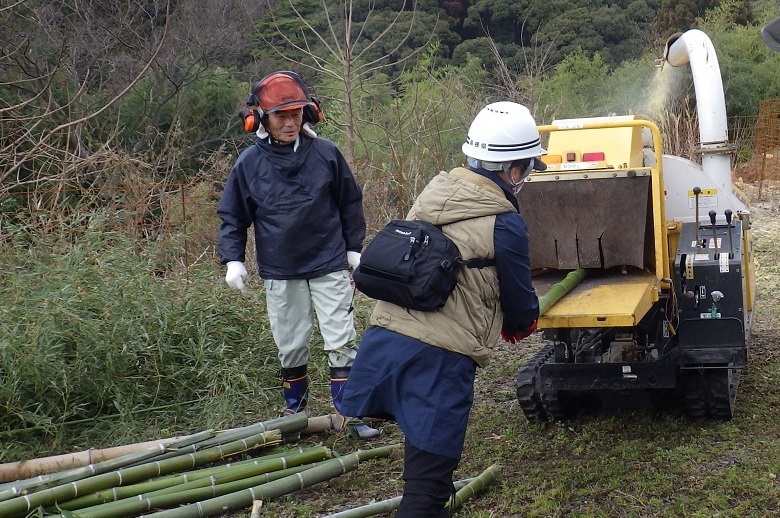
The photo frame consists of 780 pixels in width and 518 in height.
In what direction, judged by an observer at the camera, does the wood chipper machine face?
facing the viewer

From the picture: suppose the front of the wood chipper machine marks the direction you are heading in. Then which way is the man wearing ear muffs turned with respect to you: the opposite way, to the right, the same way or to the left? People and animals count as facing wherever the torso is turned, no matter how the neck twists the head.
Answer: the same way

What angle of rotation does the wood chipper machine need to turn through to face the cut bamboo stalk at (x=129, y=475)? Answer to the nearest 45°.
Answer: approximately 45° to its right

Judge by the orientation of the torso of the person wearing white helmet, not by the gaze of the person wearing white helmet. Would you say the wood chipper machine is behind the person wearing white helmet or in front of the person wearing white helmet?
in front

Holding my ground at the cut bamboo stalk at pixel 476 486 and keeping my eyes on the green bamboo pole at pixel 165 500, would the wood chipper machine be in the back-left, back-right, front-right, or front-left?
back-right

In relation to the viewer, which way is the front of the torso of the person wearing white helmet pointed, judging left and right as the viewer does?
facing away from the viewer and to the right of the viewer

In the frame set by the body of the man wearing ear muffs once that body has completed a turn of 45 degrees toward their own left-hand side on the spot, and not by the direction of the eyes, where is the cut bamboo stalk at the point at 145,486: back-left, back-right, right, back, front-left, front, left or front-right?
right

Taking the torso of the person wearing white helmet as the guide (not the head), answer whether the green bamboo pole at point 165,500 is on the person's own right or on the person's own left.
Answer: on the person's own left

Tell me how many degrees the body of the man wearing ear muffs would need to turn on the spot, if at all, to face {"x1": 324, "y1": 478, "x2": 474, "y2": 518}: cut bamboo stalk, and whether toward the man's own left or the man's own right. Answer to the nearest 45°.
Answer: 0° — they already face it

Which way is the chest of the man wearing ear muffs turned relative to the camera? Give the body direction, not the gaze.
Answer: toward the camera

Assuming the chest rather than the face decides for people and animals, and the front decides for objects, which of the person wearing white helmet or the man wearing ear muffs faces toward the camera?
the man wearing ear muffs

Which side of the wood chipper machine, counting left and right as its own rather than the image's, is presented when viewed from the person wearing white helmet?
front

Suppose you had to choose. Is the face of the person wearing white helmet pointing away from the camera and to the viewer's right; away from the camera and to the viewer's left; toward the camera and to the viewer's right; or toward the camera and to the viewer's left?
away from the camera and to the viewer's right
